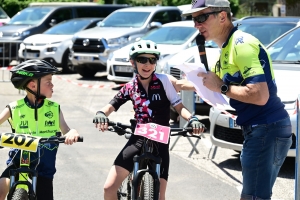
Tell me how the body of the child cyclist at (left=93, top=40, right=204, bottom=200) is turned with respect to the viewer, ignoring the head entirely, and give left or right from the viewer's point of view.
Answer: facing the viewer

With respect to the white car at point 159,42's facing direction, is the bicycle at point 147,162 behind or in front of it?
in front

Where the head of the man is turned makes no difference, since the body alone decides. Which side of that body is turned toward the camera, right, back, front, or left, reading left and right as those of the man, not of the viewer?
left

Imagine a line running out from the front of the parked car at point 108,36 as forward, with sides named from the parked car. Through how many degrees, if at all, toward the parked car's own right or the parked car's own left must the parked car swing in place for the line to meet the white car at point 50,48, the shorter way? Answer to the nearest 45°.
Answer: approximately 90° to the parked car's own right

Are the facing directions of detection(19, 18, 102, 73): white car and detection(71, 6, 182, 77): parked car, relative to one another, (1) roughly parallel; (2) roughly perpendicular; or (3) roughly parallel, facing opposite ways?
roughly parallel

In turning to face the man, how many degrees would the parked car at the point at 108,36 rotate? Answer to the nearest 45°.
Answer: approximately 45° to its left

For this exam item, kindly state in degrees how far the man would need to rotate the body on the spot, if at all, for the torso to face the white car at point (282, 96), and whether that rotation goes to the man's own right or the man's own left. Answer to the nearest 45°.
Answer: approximately 90° to the man's own right

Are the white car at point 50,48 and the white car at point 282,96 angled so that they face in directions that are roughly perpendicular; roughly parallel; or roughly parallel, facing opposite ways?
roughly parallel

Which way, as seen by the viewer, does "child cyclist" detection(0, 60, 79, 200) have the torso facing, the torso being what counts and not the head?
toward the camera

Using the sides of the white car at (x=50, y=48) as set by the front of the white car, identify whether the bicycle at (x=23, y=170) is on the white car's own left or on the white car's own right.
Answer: on the white car's own left

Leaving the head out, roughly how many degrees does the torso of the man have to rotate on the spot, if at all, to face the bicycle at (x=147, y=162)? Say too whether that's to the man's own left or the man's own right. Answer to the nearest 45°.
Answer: approximately 45° to the man's own right

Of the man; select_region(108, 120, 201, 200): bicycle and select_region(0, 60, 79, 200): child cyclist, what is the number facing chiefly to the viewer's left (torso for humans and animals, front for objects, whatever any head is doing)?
1

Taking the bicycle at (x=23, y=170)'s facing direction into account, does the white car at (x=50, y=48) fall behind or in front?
behind

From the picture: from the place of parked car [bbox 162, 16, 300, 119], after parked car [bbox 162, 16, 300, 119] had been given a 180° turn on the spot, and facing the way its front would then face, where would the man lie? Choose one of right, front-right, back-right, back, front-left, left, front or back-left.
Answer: back-right

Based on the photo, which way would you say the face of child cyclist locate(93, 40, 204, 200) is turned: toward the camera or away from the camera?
toward the camera

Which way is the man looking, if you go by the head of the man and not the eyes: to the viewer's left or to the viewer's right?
to the viewer's left

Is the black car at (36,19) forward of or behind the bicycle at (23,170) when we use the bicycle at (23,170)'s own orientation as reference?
behind

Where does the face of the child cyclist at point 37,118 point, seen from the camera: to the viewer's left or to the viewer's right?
to the viewer's right
